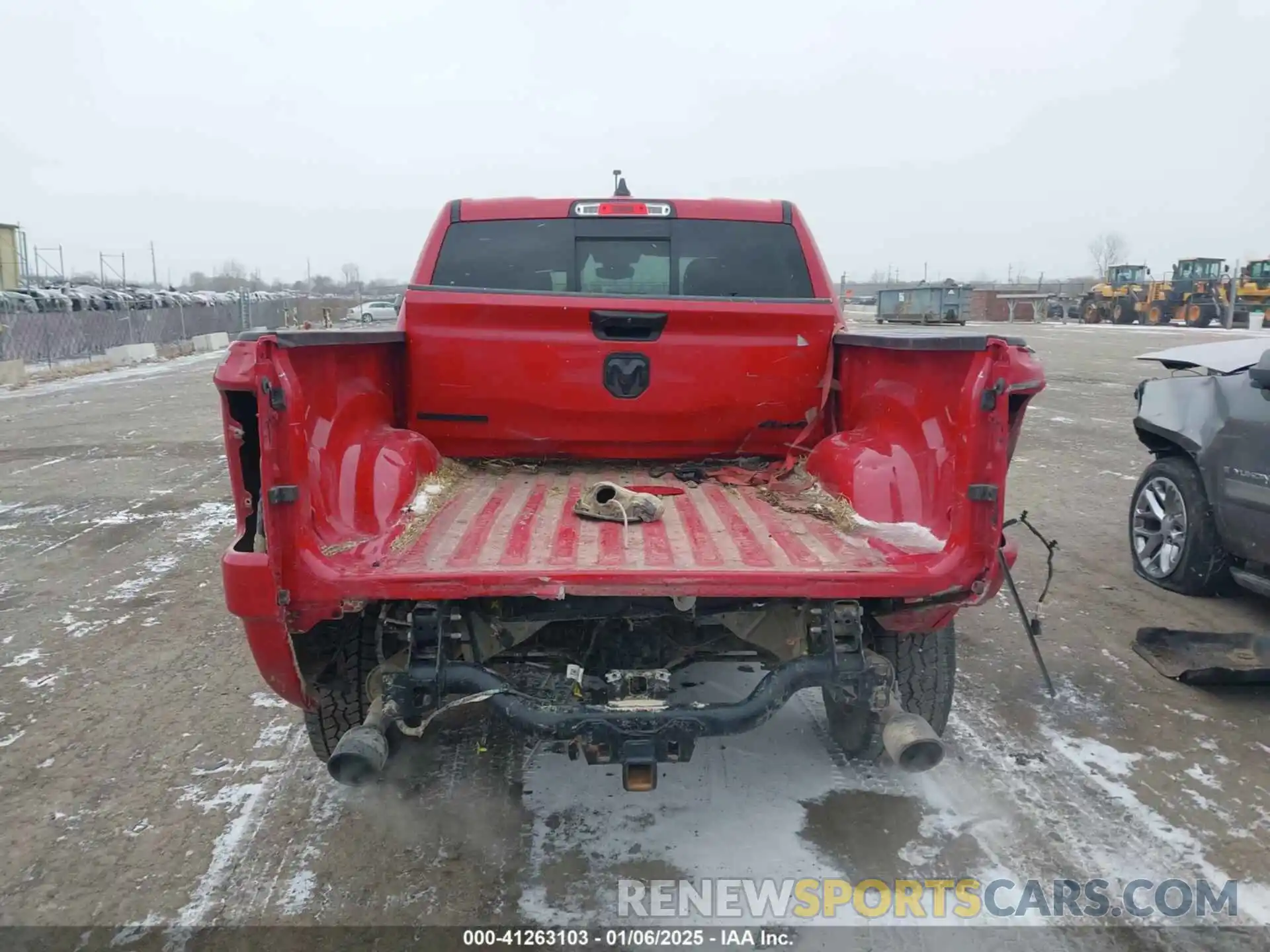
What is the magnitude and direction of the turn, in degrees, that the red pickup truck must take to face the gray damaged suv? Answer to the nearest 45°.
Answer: approximately 45° to its right

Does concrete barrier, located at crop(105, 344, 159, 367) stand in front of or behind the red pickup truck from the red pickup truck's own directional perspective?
in front

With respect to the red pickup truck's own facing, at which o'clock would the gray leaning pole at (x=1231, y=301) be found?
The gray leaning pole is roughly at 1 o'clock from the red pickup truck.

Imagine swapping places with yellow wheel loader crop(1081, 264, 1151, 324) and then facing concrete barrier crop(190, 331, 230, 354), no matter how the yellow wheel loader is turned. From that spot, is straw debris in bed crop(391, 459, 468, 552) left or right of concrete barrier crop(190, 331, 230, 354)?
left

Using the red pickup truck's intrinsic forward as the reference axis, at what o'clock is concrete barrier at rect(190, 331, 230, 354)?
The concrete barrier is roughly at 11 o'clock from the red pickup truck.

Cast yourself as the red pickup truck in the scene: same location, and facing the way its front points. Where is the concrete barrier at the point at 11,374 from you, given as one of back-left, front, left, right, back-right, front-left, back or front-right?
front-left

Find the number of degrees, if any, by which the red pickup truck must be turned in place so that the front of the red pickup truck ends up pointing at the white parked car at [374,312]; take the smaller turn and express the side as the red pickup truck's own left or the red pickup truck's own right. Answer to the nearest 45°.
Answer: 0° — it already faces it

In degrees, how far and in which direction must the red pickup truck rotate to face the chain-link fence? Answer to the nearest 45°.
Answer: approximately 45° to its left

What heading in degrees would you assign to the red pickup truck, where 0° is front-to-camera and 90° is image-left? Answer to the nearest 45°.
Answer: approximately 180°
